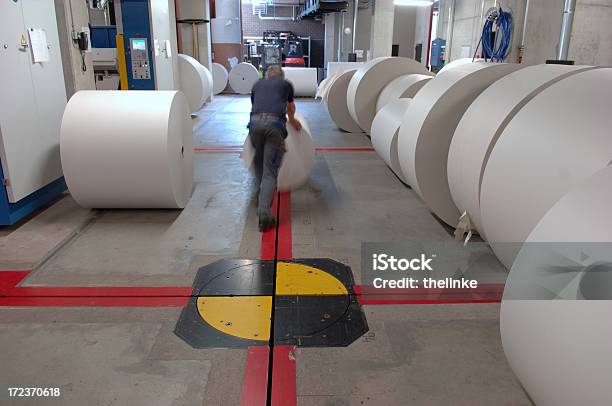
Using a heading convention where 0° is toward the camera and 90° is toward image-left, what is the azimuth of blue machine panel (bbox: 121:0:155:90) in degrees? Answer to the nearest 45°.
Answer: approximately 0°

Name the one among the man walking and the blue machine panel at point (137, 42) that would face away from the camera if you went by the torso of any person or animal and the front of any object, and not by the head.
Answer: the man walking

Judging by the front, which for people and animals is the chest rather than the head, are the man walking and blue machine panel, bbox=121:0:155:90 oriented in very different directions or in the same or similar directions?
very different directions

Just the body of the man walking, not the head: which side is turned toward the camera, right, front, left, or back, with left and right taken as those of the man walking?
back

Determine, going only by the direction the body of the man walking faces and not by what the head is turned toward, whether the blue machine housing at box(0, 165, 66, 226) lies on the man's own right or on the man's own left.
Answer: on the man's own left

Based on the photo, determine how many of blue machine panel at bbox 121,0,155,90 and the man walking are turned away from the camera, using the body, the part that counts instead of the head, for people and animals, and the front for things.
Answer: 1

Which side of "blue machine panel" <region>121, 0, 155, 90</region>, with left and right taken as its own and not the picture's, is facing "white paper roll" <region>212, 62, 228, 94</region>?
back

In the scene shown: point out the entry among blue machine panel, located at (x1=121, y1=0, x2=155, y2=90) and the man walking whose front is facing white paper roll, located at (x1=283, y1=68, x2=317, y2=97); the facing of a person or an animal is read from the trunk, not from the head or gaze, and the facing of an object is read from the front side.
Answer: the man walking

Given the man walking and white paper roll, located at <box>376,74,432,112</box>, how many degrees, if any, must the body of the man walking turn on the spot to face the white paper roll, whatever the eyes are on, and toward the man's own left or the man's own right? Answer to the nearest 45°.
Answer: approximately 45° to the man's own right

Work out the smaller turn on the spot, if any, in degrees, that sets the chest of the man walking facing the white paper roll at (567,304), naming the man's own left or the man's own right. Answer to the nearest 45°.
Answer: approximately 180°

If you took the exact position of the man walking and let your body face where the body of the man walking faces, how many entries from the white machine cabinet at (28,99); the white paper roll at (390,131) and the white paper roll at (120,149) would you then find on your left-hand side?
2
